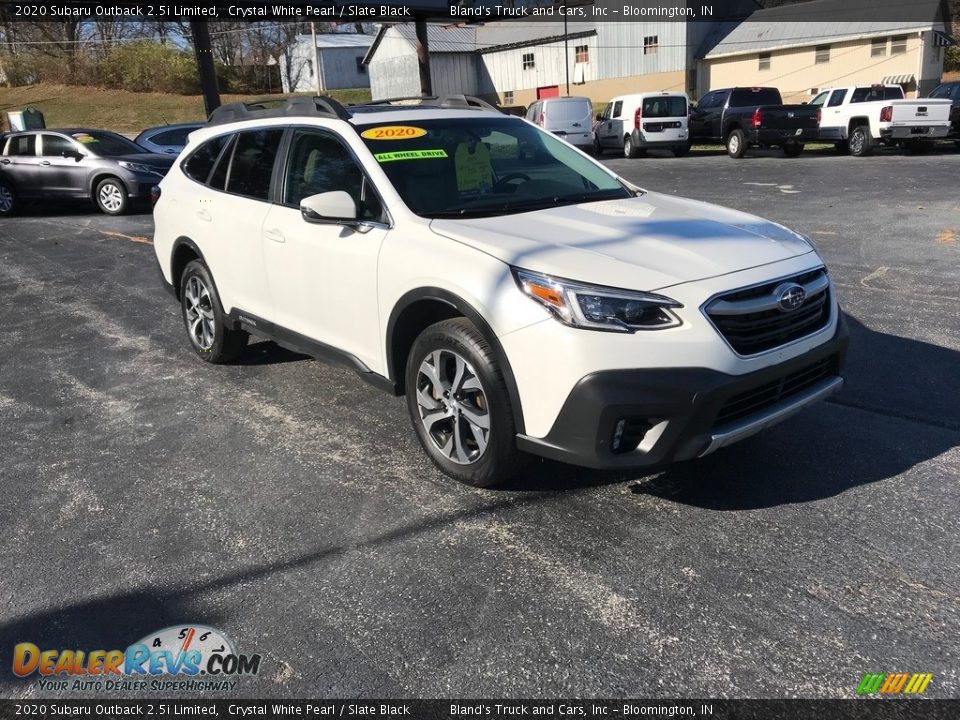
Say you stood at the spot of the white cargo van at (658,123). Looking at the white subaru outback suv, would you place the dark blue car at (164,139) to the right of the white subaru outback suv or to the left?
right

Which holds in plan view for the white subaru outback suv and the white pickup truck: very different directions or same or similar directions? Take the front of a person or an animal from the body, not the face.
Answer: very different directions

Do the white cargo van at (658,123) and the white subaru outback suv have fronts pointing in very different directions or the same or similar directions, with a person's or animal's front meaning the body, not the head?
very different directions

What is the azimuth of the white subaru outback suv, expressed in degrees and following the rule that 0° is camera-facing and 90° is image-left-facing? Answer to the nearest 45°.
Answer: approximately 315°

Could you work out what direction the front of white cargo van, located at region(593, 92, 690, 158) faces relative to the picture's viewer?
facing away from the viewer and to the left of the viewer

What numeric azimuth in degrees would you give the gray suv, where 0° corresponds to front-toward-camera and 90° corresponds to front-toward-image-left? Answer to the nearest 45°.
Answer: approximately 315°

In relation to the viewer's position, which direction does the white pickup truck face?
facing away from the viewer and to the left of the viewer

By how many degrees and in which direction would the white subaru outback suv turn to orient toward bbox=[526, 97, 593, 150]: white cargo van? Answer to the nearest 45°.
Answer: approximately 135° to its left

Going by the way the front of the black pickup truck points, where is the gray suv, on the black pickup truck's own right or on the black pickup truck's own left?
on the black pickup truck's own left
